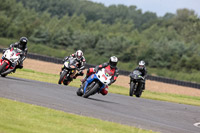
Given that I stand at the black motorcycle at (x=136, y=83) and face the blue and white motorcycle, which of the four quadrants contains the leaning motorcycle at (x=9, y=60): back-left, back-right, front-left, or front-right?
front-right

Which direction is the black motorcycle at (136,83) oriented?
toward the camera

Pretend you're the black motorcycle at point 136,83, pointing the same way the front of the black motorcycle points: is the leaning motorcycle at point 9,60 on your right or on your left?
on your right

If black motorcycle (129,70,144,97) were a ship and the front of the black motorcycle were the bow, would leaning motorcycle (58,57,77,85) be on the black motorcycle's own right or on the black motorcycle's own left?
on the black motorcycle's own right

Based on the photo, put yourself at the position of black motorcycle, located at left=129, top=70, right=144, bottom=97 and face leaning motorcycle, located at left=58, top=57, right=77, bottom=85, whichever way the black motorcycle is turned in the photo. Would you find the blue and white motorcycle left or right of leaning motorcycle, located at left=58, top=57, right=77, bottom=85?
left

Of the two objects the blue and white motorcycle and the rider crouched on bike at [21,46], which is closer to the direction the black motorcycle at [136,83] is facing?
the blue and white motorcycle
